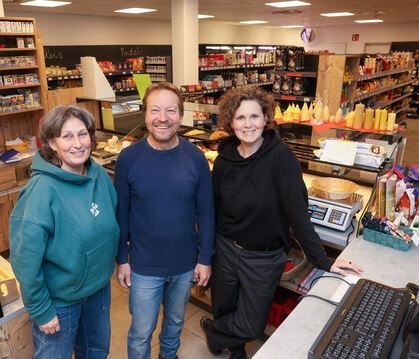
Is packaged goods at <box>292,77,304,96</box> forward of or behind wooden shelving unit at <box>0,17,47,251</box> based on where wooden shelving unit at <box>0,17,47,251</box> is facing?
forward

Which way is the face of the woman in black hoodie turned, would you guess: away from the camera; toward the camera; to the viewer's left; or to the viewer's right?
toward the camera

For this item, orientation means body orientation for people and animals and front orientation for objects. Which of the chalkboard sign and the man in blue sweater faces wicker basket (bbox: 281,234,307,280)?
the chalkboard sign

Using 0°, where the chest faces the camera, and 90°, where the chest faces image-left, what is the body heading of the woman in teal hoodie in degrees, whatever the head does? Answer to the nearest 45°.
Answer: approximately 315°

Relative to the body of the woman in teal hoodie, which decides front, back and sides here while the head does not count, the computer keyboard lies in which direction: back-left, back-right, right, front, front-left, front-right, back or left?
front

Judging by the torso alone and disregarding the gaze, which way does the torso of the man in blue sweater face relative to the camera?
toward the camera

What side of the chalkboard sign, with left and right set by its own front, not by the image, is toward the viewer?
front

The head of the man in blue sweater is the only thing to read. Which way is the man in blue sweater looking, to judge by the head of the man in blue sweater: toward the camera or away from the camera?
toward the camera

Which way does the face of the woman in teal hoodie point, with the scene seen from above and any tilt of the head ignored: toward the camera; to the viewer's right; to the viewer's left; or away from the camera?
toward the camera

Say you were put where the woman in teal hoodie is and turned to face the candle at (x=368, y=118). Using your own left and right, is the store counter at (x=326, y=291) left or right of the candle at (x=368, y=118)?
right

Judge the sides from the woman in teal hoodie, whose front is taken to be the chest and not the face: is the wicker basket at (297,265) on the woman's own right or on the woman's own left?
on the woman's own left

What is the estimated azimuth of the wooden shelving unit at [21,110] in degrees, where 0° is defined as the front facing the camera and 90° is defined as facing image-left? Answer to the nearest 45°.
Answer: approximately 315°

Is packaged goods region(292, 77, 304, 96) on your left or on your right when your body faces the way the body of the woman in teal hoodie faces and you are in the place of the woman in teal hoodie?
on your left

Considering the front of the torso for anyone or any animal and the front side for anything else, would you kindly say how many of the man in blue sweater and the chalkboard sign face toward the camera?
2

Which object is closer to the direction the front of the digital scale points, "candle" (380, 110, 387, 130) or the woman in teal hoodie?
the woman in teal hoodie

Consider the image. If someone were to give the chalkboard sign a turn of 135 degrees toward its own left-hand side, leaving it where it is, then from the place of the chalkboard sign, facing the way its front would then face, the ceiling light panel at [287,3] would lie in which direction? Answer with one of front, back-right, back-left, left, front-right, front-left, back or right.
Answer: right

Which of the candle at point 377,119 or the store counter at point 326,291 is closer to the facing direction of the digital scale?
the store counter
